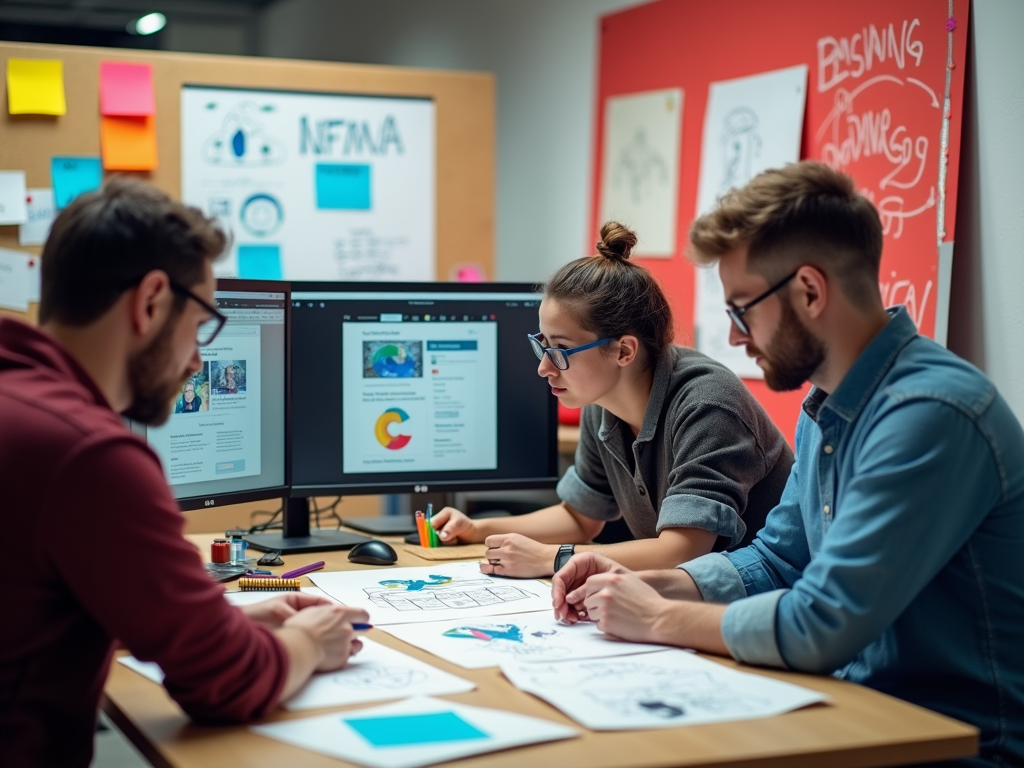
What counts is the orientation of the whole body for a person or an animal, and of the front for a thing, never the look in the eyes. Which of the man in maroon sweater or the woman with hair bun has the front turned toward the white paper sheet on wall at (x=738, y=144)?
the man in maroon sweater

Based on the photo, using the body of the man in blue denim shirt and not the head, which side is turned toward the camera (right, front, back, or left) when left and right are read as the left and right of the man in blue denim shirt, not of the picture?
left

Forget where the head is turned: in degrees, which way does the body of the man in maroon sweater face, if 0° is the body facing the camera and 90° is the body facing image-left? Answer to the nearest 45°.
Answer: approximately 225°

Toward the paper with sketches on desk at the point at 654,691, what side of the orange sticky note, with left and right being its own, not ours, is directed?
front

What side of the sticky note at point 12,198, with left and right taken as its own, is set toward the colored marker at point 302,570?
front

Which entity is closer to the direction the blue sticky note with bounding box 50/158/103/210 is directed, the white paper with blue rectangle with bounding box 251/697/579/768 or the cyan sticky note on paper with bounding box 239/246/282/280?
the white paper with blue rectangle

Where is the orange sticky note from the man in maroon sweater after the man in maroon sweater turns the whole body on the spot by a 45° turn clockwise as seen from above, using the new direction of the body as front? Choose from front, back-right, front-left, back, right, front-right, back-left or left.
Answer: left

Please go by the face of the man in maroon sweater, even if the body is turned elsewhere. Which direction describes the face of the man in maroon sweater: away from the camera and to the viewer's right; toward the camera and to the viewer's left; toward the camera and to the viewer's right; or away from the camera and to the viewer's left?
away from the camera and to the viewer's right
